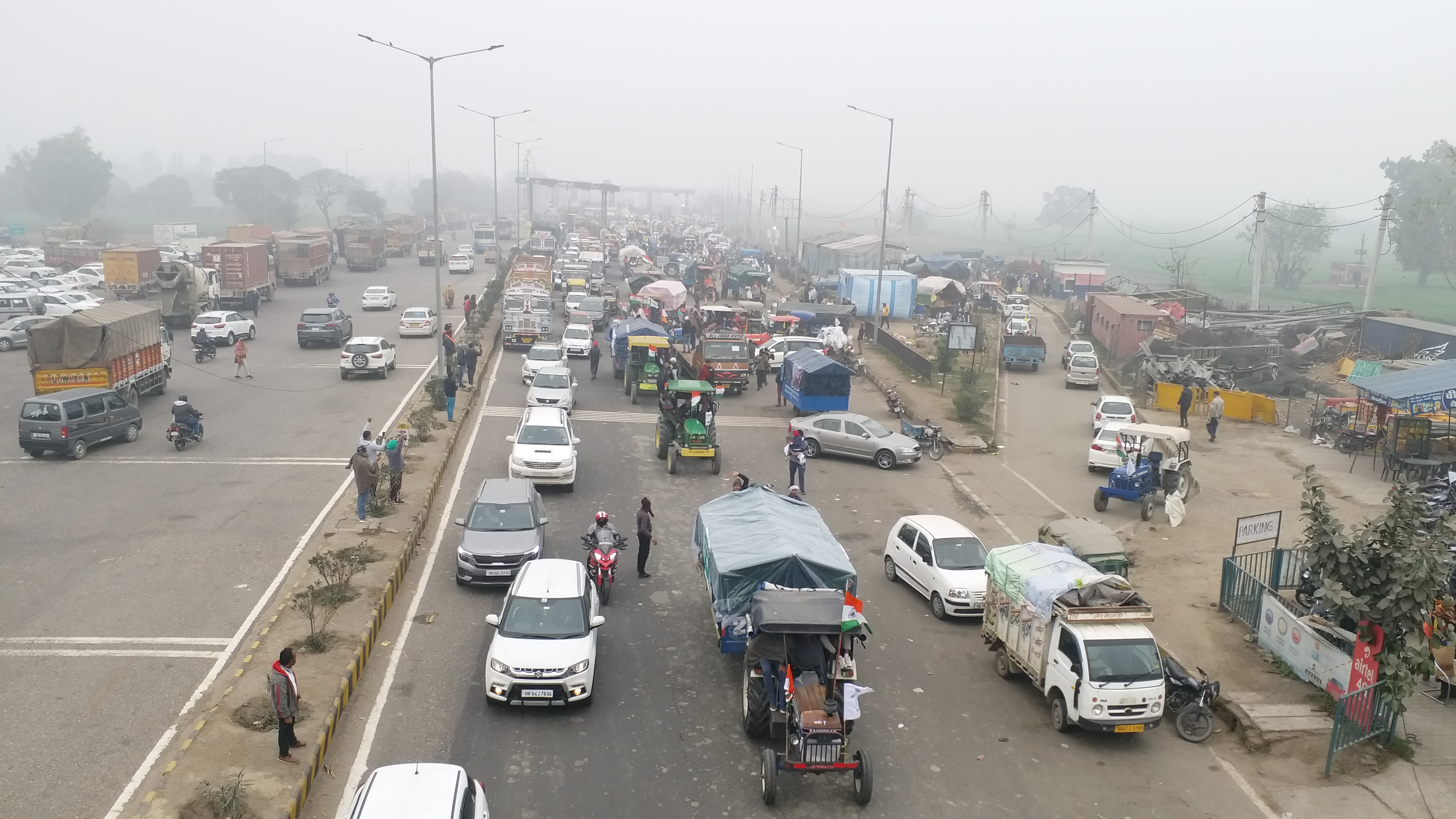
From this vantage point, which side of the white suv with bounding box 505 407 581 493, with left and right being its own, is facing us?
front

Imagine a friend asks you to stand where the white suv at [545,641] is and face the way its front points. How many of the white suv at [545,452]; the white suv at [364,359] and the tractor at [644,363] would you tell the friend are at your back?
3

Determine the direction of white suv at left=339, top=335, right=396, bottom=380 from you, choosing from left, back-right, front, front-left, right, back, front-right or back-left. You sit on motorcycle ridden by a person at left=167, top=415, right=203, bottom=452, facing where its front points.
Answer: front

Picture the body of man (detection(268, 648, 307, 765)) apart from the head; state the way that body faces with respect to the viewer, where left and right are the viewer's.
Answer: facing to the right of the viewer

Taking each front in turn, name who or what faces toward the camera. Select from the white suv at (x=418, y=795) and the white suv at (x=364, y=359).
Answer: the white suv at (x=418, y=795)

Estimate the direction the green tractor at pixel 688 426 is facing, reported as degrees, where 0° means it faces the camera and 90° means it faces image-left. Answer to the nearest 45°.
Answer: approximately 0°

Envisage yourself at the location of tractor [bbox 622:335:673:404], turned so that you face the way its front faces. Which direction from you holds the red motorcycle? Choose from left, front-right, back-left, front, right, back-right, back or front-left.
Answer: front

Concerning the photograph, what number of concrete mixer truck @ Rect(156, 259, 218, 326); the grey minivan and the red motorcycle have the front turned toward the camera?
1

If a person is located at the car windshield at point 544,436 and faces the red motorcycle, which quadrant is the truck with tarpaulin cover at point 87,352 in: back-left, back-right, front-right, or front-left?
back-right

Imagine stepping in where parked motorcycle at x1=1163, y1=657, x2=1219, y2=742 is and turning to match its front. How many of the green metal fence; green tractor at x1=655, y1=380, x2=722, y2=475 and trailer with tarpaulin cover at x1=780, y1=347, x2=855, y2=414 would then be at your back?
2

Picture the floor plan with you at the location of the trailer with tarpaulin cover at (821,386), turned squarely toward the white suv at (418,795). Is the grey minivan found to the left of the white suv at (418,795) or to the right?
right
